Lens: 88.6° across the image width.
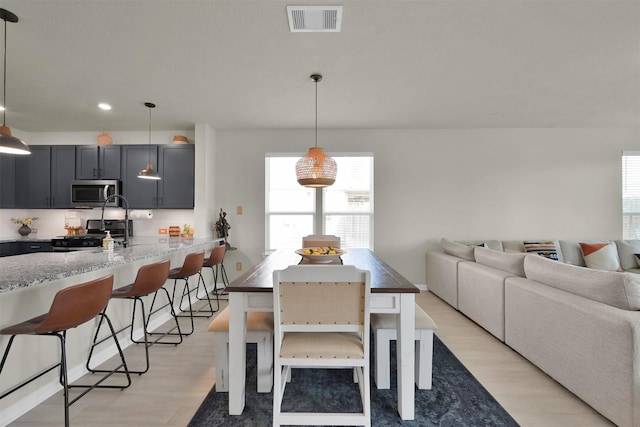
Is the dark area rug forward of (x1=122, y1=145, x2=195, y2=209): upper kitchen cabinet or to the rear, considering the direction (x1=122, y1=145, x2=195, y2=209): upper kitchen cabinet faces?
forward

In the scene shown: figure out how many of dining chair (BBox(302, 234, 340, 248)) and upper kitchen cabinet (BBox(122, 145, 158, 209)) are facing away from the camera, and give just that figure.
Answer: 0

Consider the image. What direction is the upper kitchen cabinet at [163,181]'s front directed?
toward the camera

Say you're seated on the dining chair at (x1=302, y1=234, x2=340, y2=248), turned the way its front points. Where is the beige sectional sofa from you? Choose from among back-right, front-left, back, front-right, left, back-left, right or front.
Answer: front-left

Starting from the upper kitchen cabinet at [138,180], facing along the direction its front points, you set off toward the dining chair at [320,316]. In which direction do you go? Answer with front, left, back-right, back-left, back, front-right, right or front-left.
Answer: front

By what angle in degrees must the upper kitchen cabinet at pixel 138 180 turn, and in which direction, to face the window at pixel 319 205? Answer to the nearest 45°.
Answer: approximately 45° to its left

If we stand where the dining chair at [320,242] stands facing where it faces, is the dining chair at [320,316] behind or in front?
in front

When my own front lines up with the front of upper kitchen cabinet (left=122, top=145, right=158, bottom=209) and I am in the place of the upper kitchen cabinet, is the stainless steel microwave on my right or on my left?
on my right

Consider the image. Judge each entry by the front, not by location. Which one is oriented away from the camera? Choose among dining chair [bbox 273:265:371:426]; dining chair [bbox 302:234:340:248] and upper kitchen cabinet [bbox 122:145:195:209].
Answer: dining chair [bbox 273:265:371:426]

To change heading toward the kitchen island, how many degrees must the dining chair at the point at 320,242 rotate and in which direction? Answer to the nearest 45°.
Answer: approximately 45° to its right

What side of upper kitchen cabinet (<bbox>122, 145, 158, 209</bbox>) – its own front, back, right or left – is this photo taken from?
front

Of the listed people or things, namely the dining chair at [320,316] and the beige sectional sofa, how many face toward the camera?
0

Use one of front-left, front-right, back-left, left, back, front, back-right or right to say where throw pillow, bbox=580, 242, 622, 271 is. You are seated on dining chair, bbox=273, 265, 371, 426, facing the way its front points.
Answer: front-right

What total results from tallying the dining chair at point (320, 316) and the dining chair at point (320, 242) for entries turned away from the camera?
1

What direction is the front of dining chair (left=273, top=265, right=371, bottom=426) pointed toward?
away from the camera

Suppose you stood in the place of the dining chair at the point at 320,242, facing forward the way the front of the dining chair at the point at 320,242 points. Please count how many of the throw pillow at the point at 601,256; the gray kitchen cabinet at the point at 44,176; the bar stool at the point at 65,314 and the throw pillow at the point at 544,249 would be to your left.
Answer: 2

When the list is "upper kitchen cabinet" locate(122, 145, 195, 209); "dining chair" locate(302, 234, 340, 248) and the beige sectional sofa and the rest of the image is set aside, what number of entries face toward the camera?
2
